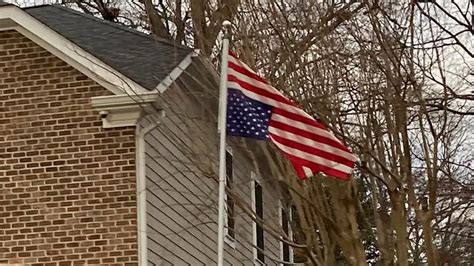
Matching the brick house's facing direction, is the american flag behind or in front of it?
in front
